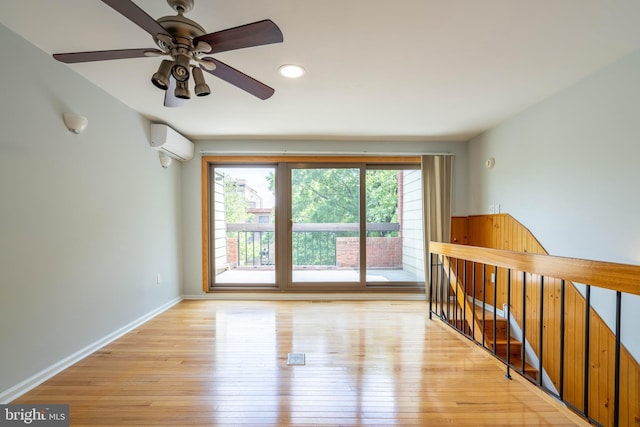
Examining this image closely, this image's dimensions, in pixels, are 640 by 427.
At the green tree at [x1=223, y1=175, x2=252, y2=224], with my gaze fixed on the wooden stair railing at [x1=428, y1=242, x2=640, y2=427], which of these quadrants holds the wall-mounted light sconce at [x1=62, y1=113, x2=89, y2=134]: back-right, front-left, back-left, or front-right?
front-right

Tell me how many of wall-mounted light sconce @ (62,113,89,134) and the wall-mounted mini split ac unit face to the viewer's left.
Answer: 0

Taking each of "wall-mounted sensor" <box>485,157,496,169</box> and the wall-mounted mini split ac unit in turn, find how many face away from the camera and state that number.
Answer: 0

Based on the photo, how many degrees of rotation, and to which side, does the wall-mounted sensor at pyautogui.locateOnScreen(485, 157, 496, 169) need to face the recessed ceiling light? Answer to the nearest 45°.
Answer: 0° — it already faces it

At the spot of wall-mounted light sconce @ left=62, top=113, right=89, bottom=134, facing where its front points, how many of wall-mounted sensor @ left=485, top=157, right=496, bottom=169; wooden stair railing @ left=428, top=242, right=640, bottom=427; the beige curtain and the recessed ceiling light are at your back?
0

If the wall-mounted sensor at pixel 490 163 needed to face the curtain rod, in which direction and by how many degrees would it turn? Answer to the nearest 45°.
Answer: approximately 45° to its right

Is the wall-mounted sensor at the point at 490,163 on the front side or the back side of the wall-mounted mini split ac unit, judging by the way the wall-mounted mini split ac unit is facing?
on the front side

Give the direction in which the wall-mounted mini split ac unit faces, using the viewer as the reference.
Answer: facing the viewer and to the right of the viewer

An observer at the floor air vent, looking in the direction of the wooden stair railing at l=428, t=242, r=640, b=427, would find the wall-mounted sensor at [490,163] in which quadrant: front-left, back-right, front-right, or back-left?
front-left

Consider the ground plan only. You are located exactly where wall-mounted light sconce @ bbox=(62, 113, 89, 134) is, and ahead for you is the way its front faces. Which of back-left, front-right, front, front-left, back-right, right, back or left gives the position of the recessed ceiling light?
front

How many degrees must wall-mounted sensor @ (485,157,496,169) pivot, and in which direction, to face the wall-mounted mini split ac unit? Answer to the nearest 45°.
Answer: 0° — it already faces it

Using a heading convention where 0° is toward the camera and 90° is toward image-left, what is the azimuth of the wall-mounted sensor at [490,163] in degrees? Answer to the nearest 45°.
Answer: approximately 45°

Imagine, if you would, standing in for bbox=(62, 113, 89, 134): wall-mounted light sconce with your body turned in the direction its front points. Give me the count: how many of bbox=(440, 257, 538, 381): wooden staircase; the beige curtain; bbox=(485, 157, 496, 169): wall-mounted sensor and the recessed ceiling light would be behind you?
0

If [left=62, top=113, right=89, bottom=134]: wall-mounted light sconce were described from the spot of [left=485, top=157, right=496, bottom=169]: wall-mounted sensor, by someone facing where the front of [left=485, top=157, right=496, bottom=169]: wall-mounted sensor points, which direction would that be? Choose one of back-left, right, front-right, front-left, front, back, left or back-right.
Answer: front

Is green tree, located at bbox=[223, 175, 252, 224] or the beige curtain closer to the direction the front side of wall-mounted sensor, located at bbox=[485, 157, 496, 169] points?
the green tree

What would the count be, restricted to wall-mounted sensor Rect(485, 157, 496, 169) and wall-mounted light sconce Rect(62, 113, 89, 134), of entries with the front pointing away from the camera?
0

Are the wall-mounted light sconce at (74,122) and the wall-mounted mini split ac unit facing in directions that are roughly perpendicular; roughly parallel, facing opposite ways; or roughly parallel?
roughly parallel

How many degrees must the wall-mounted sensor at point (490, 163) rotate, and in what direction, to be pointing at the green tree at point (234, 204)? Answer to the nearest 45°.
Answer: approximately 45° to its right

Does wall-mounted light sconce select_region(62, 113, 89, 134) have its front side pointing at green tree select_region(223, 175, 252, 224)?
no

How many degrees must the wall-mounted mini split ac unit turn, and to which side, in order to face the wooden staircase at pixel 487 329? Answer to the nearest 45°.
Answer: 0° — it already faces it

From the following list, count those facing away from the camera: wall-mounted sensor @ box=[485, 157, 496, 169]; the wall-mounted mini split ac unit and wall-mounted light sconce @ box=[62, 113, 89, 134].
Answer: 0
